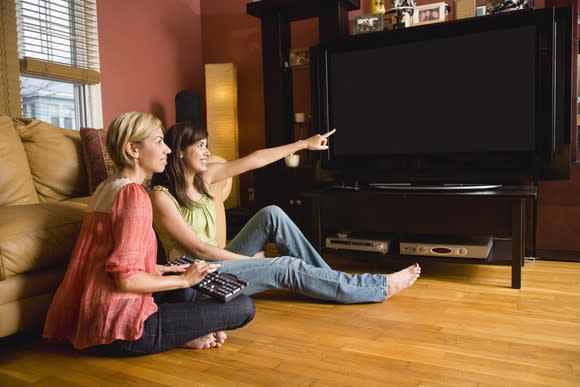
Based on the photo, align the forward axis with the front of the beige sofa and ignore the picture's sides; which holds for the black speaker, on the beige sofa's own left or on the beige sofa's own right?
on the beige sofa's own left

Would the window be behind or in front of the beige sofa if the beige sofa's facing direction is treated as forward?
behind

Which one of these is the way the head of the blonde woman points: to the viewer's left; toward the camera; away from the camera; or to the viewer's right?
to the viewer's right

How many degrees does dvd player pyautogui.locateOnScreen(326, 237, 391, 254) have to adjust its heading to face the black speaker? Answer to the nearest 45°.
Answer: approximately 90° to its right

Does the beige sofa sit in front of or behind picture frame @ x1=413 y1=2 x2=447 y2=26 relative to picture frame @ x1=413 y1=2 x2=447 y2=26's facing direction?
in front

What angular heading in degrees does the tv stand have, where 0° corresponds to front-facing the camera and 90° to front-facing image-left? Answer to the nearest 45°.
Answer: approximately 45°

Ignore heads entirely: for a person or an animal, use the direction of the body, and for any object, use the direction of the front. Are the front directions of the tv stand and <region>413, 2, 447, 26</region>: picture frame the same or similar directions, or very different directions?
same or similar directions

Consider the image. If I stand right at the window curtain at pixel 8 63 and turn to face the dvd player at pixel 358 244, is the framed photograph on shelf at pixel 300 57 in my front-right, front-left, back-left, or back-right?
front-left

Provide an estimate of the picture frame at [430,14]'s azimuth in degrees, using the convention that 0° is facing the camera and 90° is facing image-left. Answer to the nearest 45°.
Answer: approximately 45°

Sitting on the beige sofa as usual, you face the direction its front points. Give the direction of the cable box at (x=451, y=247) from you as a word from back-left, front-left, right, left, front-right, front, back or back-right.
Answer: front-left

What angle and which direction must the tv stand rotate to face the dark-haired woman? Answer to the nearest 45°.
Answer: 0° — it already faces them

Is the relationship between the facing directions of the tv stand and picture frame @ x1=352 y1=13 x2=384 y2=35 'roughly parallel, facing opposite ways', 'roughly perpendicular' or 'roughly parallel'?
roughly parallel

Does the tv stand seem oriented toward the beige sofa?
yes

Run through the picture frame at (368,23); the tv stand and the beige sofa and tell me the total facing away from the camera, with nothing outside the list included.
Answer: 0
